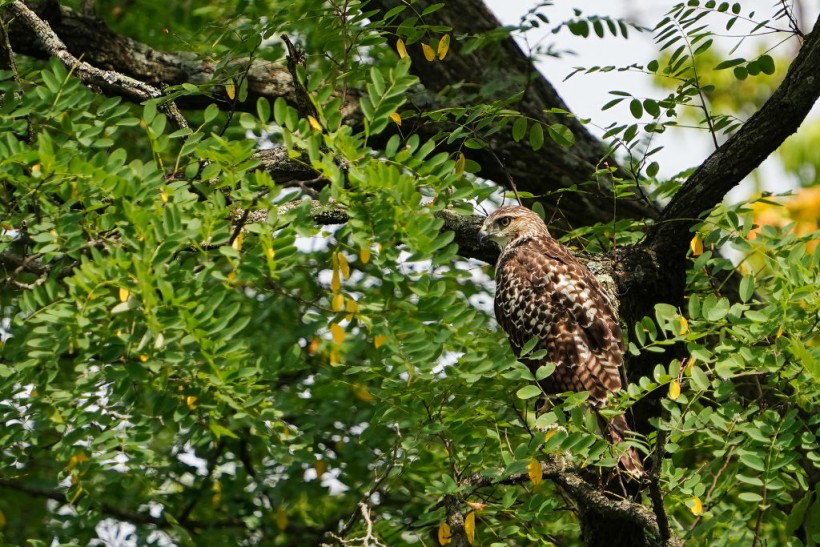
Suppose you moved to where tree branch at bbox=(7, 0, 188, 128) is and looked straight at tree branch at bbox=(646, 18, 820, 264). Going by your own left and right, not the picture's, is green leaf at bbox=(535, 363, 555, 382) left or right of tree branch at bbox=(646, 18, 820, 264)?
right

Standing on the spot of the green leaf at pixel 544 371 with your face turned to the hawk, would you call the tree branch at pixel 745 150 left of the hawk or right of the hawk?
right

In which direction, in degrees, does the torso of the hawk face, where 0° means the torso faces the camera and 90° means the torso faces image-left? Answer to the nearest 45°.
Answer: approximately 135°

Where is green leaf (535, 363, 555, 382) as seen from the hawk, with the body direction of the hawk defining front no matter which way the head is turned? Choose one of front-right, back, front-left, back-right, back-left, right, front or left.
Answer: back-left
